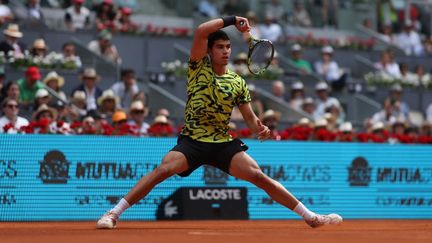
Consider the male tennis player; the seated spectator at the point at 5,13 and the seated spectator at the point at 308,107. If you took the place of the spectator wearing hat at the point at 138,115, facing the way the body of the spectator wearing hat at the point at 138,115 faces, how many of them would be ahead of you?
1

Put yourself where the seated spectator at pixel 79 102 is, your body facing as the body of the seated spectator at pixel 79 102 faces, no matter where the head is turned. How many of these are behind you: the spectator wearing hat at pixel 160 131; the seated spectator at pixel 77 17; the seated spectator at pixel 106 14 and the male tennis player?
2

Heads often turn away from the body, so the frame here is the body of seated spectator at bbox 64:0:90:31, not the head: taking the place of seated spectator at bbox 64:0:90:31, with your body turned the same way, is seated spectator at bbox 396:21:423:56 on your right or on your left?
on your left

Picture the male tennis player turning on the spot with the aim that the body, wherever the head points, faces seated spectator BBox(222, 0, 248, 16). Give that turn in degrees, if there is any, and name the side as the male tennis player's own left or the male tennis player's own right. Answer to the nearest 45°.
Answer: approximately 135° to the male tennis player's own left

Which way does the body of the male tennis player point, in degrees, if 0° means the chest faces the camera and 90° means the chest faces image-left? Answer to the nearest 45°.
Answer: approximately 315°

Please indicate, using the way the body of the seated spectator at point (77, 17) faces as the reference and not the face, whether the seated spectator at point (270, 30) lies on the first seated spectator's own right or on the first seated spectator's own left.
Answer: on the first seated spectator's own left

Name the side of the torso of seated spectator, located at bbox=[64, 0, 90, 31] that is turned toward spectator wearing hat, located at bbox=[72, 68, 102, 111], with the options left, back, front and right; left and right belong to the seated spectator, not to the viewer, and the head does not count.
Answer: front

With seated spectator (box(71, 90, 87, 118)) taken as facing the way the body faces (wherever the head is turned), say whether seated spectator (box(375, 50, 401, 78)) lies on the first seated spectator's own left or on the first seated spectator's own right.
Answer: on the first seated spectator's own left

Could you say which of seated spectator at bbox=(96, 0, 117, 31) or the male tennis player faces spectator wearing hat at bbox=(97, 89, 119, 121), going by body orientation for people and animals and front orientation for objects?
the seated spectator

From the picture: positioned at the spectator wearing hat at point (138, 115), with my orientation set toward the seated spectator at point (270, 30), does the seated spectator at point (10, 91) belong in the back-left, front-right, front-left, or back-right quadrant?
back-left

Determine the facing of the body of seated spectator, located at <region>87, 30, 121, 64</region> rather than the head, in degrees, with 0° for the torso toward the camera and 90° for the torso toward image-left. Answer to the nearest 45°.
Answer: approximately 0°

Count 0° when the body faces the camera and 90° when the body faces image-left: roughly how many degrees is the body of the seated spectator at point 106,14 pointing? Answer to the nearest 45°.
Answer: approximately 0°

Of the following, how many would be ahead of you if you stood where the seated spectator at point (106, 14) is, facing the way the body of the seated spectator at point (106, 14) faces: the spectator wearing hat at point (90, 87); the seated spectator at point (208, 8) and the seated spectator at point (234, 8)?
1

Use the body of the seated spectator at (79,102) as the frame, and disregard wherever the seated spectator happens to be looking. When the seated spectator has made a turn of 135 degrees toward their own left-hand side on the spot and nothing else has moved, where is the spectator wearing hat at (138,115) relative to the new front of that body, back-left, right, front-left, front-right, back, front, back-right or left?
right
